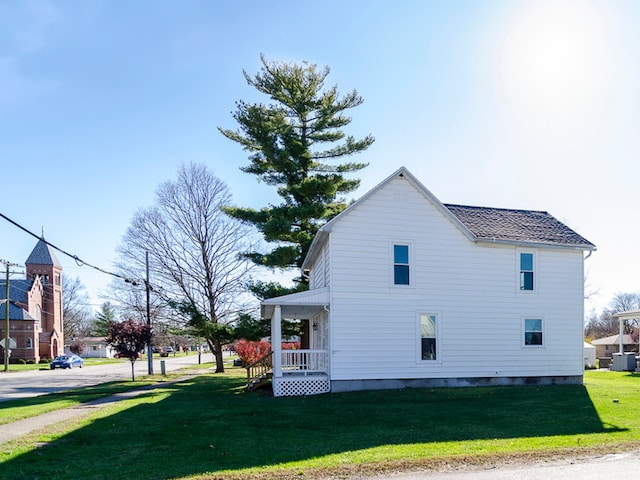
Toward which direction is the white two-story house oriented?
to the viewer's left
